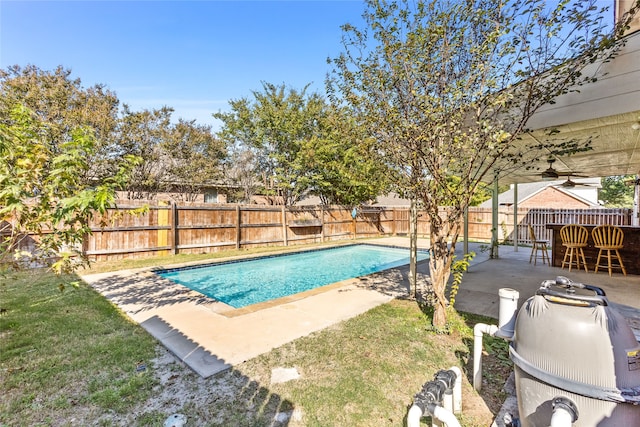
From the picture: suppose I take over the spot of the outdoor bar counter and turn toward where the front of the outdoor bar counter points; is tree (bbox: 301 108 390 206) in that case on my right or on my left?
on my right

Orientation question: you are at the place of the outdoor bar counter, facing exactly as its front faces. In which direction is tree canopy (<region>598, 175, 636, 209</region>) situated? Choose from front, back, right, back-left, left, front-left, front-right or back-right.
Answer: back

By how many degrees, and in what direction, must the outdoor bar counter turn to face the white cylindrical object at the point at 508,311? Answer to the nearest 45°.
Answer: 0° — it already faces it

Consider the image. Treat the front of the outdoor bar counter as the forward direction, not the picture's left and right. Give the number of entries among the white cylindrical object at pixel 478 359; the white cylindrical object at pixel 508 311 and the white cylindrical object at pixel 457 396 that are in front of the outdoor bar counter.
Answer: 3

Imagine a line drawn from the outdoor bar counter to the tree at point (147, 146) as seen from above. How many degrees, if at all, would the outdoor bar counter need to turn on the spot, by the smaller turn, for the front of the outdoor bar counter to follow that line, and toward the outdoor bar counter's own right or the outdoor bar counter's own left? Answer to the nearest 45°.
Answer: approximately 90° to the outdoor bar counter's own right

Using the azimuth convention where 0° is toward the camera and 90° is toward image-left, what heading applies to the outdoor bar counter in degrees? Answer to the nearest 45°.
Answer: approximately 0°

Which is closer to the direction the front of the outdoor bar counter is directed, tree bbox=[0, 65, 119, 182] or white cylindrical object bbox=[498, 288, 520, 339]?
the white cylindrical object

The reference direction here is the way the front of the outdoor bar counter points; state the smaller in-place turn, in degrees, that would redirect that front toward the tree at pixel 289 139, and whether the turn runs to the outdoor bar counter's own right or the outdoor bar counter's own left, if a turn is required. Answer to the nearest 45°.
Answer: approximately 90° to the outdoor bar counter's own right
